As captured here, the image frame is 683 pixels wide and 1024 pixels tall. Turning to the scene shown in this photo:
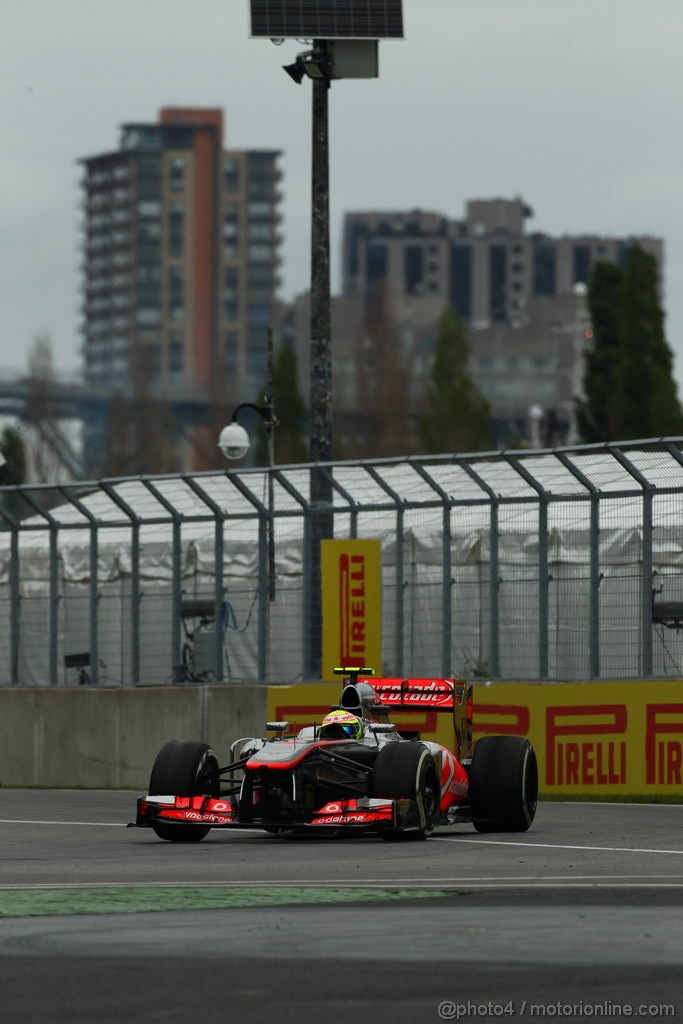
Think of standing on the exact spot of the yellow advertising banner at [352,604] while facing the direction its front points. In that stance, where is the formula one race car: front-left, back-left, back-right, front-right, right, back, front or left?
front

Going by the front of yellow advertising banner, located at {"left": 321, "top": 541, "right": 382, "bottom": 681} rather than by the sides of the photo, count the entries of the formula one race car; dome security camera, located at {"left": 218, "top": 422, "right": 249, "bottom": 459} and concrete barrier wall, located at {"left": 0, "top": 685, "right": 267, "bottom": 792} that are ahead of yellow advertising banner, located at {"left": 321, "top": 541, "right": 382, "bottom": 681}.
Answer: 1

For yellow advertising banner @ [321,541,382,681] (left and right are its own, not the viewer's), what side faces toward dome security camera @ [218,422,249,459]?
back

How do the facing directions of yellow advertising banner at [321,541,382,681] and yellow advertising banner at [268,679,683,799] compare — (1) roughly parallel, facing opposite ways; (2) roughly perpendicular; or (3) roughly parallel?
roughly parallel

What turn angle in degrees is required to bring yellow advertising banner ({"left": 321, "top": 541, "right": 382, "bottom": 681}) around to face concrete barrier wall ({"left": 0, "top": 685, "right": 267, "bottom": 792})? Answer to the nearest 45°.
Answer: approximately 135° to its right

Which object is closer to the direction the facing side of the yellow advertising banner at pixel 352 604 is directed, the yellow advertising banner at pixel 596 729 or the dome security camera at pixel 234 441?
the yellow advertising banner

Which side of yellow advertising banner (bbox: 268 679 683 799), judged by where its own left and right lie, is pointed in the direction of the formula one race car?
front

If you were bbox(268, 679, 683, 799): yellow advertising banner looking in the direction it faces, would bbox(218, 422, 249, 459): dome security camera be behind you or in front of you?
behind

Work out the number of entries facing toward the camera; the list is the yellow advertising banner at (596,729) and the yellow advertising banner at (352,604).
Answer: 2

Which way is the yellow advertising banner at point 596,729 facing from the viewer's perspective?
toward the camera

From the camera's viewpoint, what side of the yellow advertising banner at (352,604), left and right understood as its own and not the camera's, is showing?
front
